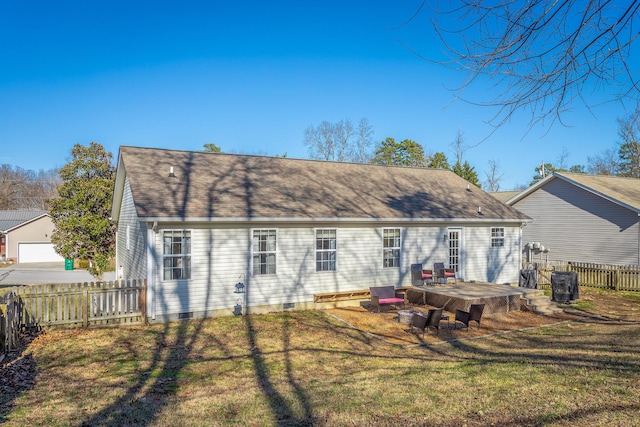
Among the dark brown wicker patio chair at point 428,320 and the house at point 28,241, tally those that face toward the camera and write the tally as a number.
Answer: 1

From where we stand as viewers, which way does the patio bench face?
facing the viewer and to the right of the viewer

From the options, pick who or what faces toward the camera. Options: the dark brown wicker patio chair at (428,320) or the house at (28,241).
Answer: the house

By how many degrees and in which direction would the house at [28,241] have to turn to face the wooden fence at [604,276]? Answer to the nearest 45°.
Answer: approximately 45° to its left

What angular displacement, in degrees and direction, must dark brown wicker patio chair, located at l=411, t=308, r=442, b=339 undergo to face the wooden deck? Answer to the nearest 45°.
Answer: approximately 45° to its right

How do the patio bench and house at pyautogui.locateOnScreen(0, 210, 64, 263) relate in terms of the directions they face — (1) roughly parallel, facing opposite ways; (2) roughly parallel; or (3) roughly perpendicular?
roughly parallel

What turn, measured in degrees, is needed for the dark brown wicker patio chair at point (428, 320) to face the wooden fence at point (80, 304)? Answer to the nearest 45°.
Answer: approximately 45° to its left

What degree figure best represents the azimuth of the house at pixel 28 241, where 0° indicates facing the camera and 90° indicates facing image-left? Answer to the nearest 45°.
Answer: approximately 0°

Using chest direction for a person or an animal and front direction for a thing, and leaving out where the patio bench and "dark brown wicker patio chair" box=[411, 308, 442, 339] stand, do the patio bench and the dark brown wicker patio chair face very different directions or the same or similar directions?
very different directions

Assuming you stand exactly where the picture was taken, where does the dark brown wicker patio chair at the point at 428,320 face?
facing away from the viewer and to the left of the viewer

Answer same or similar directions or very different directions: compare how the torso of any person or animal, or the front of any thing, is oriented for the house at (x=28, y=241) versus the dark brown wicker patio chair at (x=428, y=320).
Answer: very different directions
